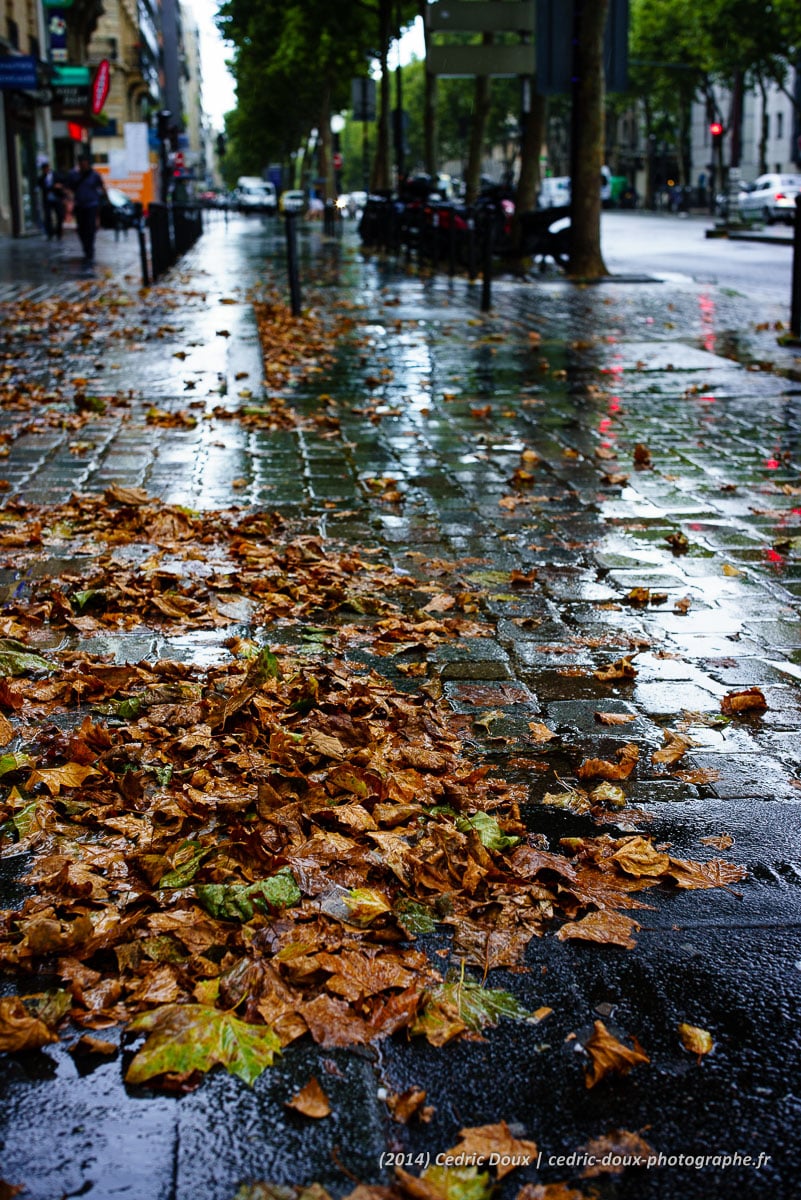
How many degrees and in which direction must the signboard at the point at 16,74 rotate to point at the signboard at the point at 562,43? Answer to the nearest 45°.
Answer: approximately 45° to its left

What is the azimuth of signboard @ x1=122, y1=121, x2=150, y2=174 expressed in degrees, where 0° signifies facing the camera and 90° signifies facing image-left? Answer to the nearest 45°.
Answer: approximately 0°

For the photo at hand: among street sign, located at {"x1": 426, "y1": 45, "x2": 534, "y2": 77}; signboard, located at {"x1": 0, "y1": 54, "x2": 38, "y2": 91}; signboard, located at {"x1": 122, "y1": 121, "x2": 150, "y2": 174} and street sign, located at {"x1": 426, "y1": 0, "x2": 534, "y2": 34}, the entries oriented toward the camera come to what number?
2

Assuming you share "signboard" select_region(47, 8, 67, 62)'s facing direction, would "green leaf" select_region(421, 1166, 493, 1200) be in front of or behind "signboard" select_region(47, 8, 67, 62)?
in front

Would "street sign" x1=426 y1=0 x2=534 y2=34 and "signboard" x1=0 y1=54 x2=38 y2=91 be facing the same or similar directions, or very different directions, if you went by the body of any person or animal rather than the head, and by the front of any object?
very different directions
